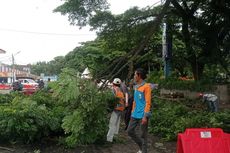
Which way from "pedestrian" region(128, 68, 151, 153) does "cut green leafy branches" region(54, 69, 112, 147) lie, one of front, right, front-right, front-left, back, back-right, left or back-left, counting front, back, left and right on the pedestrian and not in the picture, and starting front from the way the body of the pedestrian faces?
front-right

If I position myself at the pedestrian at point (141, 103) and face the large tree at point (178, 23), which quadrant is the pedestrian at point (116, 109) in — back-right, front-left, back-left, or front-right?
front-left

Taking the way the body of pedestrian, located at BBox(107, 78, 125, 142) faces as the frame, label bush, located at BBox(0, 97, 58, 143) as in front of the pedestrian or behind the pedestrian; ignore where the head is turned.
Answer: in front

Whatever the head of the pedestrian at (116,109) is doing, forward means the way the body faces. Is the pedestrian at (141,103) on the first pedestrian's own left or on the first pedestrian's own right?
on the first pedestrian's own left

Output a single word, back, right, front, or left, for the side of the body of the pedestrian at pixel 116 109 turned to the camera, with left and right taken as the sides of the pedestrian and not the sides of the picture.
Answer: left

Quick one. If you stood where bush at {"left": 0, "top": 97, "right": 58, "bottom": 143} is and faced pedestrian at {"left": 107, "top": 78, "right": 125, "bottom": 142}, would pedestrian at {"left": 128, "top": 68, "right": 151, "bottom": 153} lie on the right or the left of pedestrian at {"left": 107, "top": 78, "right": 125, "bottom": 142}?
right

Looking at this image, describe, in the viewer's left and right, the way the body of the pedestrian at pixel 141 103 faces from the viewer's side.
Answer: facing the viewer and to the left of the viewer

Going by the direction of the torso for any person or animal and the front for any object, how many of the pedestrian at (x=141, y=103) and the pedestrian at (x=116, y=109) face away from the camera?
0

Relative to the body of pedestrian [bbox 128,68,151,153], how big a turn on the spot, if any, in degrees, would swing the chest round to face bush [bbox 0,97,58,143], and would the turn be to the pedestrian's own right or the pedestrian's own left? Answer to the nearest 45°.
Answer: approximately 45° to the pedestrian's own right

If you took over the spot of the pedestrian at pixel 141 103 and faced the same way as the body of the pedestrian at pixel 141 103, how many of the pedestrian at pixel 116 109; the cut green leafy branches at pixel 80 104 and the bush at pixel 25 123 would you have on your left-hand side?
0

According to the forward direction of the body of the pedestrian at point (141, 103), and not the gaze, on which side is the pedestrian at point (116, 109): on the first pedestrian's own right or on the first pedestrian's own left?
on the first pedestrian's own right

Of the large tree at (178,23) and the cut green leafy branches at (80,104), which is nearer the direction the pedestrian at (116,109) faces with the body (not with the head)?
the cut green leafy branches
